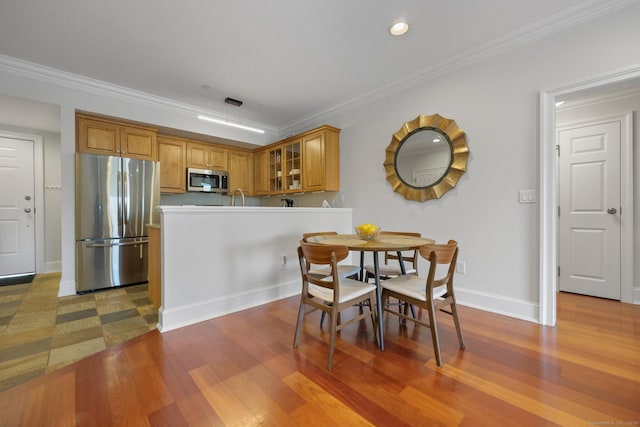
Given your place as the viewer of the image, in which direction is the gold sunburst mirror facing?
facing the viewer and to the left of the viewer

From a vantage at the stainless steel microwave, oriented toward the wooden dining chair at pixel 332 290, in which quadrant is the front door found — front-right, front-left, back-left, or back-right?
back-right

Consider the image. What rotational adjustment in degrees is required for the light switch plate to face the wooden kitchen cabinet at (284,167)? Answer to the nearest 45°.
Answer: approximately 90° to its right

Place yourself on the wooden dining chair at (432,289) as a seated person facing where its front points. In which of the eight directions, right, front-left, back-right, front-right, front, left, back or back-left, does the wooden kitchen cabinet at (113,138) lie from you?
front-left

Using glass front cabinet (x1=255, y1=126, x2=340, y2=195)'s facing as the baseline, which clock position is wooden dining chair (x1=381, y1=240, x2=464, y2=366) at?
The wooden dining chair is roughly at 10 o'clock from the glass front cabinet.

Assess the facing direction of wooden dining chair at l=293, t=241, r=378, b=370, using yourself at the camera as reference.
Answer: facing away from the viewer and to the right of the viewer

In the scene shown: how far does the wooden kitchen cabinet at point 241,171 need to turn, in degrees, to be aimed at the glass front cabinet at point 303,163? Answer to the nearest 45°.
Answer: approximately 45° to its left

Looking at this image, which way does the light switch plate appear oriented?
toward the camera

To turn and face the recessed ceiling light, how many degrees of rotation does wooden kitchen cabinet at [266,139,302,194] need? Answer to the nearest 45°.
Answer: approximately 90° to its left

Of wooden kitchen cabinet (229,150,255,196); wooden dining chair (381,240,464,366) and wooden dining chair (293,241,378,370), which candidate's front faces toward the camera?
the wooden kitchen cabinet

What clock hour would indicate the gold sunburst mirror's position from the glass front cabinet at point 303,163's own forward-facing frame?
The gold sunburst mirror is roughly at 9 o'clock from the glass front cabinet.

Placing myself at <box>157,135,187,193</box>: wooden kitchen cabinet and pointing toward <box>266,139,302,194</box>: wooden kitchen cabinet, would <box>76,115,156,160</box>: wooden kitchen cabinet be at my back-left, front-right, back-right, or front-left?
back-right

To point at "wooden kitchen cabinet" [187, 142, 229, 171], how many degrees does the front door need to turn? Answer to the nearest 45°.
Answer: approximately 45° to its left
